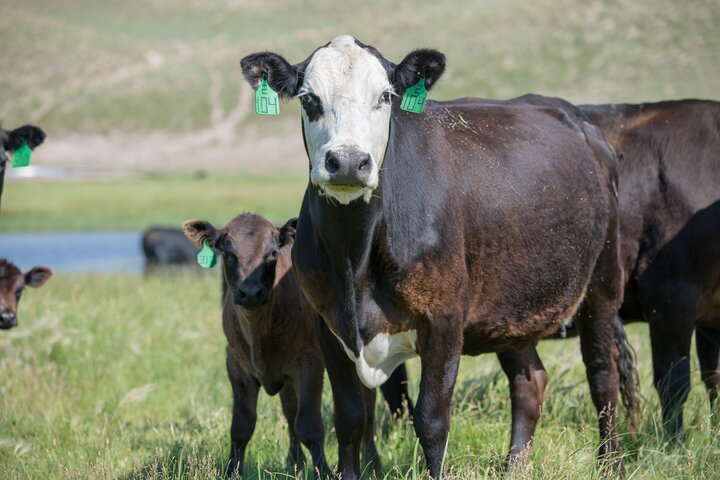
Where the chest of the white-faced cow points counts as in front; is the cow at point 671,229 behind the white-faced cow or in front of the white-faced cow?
behind

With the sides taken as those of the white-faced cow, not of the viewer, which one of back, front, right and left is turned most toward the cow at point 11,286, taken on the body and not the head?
right

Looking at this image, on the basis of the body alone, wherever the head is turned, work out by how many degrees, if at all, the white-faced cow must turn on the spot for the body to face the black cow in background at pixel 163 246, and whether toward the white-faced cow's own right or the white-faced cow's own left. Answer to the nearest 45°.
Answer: approximately 135° to the white-faced cow's own right

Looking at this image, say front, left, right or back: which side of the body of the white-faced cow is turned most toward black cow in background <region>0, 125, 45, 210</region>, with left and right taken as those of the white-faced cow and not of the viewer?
right

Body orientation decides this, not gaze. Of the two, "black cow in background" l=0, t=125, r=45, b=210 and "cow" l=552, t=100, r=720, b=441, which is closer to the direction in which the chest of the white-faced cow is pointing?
the black cow in background

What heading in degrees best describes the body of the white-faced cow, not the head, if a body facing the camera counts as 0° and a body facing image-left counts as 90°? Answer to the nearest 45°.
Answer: approximately 45°

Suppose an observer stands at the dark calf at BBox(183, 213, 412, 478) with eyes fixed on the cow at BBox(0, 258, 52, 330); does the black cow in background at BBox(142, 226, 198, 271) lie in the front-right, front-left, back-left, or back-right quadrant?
front-right
